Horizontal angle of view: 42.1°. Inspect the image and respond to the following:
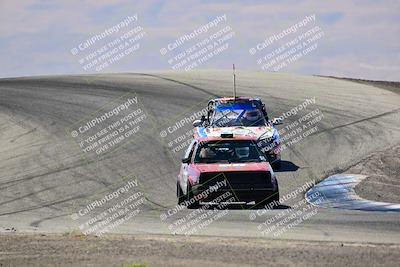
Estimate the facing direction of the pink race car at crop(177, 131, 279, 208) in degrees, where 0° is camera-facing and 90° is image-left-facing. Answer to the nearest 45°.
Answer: approximately 0°

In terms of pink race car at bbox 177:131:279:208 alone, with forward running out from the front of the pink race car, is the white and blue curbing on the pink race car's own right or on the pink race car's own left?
on the pink race car's own left
